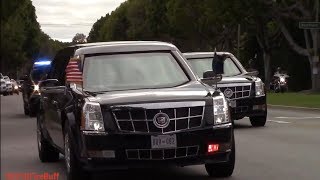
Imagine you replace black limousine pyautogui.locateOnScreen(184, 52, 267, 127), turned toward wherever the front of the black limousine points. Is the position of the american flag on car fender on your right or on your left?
on your right

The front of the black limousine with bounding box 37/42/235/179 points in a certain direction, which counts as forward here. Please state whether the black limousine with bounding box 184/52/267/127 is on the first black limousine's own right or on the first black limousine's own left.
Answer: on the first black limousine's own left

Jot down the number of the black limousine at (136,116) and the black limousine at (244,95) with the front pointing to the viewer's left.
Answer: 0

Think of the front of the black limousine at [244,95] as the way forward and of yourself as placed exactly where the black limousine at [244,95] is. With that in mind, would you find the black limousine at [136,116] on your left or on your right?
on your right

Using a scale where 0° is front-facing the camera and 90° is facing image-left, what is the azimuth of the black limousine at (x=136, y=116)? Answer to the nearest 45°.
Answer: approximately 315°

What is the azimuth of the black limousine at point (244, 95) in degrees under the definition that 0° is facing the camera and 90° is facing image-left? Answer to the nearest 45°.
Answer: approximately 315°
